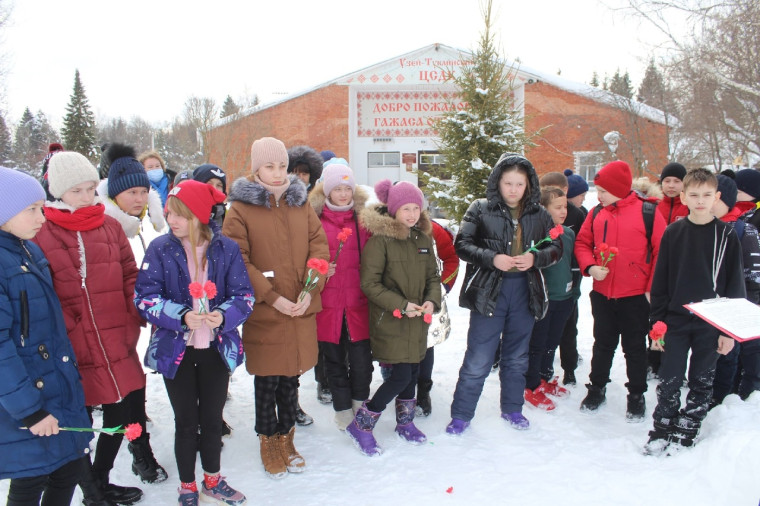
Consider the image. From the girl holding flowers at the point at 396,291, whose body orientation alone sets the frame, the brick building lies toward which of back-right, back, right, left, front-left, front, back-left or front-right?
back-left

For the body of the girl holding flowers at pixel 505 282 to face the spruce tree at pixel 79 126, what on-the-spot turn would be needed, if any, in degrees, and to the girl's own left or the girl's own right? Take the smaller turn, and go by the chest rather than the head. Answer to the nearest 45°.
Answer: approximately 135° to the girl's own right

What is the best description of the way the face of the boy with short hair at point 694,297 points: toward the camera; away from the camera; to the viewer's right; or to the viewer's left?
toward the camera

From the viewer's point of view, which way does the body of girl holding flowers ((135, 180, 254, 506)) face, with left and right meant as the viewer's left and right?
facing the viewer

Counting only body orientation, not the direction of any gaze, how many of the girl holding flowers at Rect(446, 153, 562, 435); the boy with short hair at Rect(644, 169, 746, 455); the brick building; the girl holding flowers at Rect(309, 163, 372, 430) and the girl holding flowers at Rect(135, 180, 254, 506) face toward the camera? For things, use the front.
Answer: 5

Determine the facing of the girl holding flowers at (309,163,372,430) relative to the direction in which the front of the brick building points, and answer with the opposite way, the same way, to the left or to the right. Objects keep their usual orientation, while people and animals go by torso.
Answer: the same way

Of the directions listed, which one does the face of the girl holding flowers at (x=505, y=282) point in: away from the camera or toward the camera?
toward the camera

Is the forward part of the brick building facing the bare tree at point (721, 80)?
no

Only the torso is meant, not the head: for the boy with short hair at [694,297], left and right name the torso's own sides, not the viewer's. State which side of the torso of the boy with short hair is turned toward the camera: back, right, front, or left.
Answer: front

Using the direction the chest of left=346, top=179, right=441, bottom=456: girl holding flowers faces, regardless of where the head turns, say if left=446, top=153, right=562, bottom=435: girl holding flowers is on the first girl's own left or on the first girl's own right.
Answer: on the first girl's own left

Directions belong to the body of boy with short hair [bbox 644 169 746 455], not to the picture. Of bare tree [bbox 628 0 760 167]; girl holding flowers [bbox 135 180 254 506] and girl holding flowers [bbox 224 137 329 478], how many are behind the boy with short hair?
1

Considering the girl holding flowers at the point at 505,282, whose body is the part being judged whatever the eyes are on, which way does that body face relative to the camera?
toward the camera

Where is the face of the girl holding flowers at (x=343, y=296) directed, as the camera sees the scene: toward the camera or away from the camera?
toward the camera

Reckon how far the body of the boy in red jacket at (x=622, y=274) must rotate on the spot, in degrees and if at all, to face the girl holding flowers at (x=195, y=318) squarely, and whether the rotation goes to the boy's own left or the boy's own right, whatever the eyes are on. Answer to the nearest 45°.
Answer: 0° — they already face them

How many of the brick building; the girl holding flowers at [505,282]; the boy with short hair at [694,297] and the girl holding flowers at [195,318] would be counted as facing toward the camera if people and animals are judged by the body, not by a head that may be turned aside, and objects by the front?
4

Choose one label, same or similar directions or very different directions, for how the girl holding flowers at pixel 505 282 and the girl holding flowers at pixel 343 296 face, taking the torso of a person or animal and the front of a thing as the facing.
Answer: same or similar directions

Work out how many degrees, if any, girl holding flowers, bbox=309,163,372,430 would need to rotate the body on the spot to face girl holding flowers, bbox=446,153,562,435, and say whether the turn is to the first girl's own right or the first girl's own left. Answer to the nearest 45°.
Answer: approximately 90° to the first girl's own left

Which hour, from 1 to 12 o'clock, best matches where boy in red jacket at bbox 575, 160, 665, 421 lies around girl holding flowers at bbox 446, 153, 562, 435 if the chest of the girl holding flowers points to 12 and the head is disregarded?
The boy in red jacket is roughly at 8 o'clock from the girl holding flowers.

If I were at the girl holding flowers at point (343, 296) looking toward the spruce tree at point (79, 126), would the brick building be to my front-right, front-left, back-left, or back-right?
front-right

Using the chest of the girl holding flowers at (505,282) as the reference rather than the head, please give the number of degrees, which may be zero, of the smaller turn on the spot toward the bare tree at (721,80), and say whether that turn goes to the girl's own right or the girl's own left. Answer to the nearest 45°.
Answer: approximately 135° to the girl's own left

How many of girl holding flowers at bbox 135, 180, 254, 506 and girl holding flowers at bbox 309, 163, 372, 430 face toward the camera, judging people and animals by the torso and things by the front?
2
